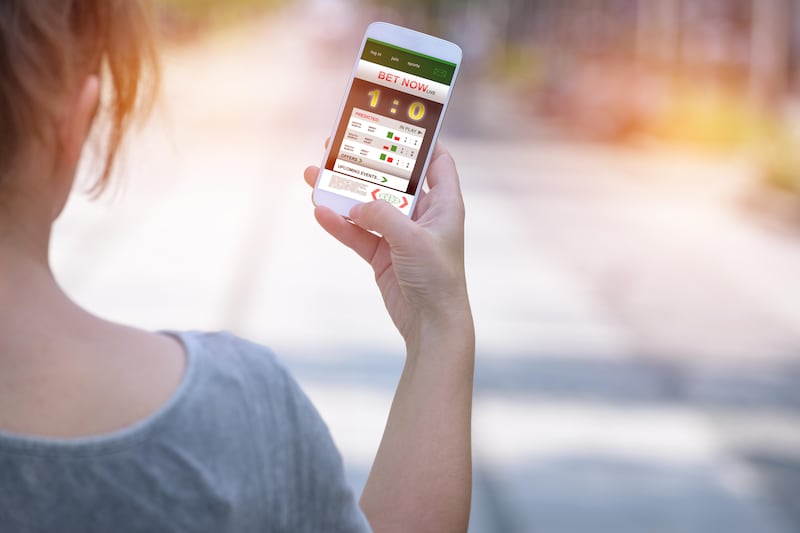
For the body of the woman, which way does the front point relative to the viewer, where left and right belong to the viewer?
facing away from the viewer

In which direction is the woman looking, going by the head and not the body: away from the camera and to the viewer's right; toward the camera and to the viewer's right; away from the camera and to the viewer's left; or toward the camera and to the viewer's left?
away from the camera and to the viewer's right

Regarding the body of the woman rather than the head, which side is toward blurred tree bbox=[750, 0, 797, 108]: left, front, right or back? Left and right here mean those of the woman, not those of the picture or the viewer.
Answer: front
